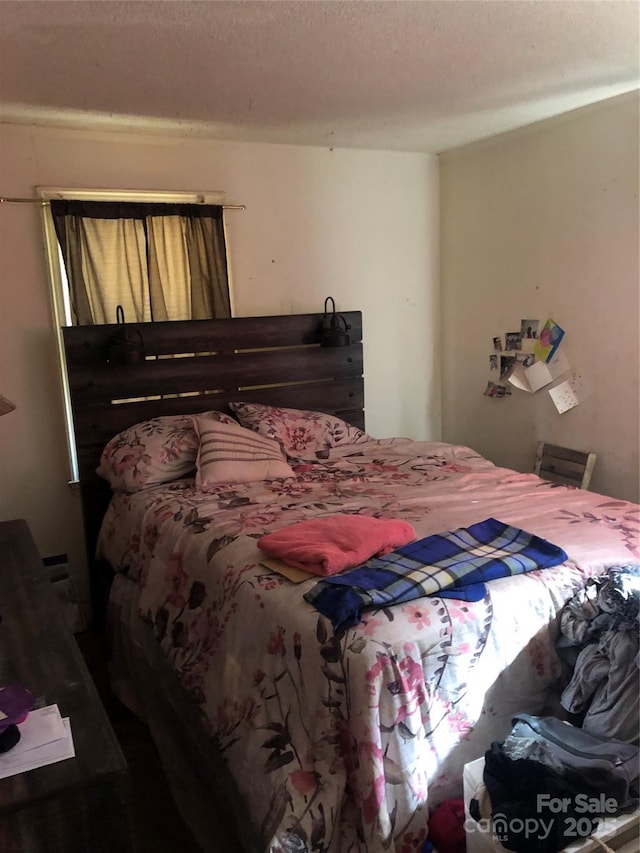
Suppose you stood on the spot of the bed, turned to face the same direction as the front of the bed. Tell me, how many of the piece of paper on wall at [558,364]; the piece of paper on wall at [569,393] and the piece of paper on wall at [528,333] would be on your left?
3

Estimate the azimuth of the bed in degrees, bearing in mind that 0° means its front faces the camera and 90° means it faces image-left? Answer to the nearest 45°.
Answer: approximately 315°

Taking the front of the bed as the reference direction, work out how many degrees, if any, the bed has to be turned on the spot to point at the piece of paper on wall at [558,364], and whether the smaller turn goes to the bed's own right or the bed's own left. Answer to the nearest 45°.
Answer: approximately 90° to the bed's own left

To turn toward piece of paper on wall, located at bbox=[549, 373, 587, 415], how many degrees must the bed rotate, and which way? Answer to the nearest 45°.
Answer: approximately 90° to its left

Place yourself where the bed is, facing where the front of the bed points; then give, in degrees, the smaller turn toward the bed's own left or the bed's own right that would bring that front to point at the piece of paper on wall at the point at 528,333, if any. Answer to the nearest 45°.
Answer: approximately 90° to the bed's own left

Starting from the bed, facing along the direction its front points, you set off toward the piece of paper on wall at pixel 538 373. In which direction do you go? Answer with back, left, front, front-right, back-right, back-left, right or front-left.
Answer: left

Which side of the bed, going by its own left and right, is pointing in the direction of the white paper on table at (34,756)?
right

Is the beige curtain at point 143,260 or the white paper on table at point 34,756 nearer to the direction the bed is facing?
the white paper on table

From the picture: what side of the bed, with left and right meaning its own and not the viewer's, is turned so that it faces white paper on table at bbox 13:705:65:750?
right
